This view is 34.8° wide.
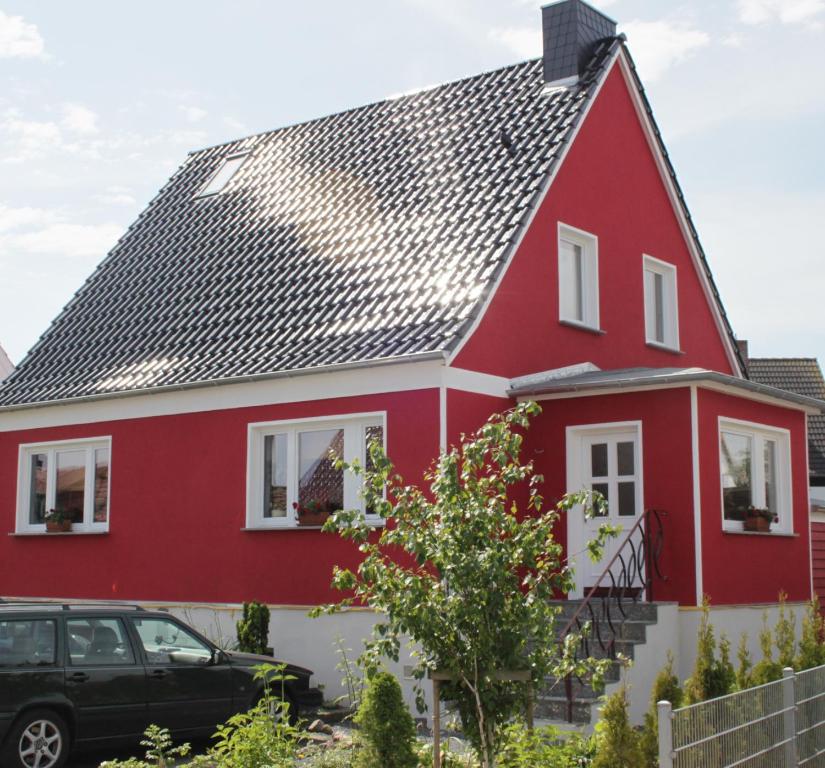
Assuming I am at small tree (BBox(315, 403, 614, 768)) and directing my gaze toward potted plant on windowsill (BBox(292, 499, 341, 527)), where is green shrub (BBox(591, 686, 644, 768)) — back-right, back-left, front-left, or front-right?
back-right

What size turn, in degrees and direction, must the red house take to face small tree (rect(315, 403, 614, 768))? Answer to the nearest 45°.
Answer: approximately 45° to its right

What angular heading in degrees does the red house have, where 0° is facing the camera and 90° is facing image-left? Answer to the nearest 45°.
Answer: approximately 315°

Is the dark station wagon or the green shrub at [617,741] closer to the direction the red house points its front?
the green shrub

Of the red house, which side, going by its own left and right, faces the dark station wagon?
right
